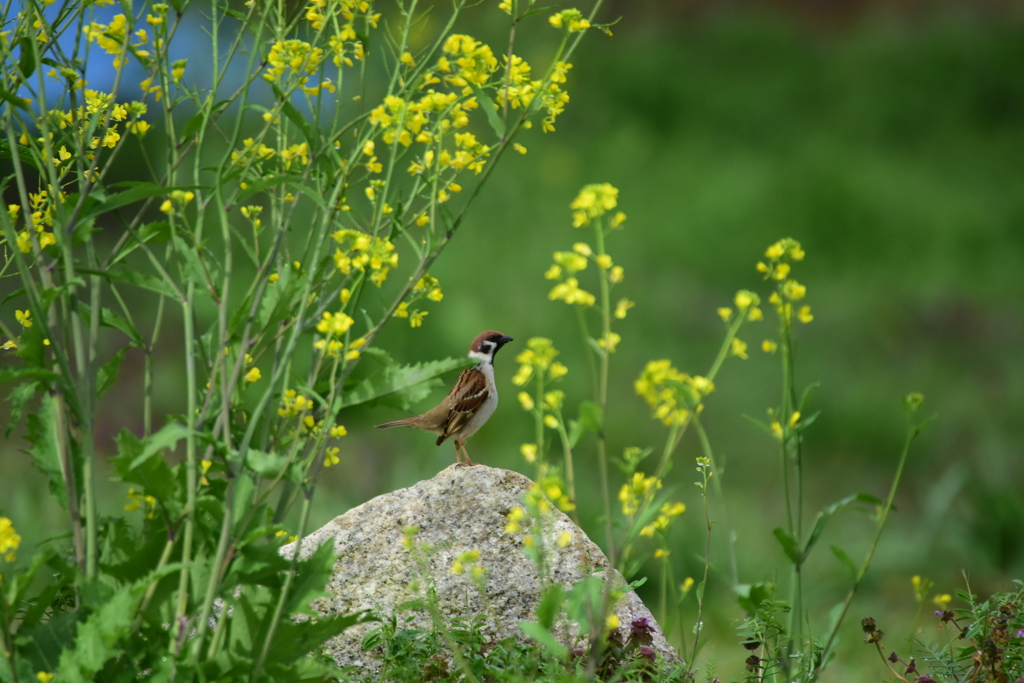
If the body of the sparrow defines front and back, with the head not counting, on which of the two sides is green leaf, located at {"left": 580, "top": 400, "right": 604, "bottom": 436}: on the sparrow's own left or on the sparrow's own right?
on the sparrow's own right

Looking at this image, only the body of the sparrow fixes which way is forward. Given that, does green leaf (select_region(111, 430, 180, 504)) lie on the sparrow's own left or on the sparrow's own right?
on the sparrow's own right

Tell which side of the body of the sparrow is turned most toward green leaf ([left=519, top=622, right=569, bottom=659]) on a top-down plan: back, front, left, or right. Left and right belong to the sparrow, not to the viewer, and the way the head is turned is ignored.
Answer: right

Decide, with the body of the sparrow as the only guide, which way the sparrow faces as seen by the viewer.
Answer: to the viewer's right

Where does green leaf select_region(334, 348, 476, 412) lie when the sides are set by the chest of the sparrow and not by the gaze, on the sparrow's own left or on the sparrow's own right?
on the sparrow's own right

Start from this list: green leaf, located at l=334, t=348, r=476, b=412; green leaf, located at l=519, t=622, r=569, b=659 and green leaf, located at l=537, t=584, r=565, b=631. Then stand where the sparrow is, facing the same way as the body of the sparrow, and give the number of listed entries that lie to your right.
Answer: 3

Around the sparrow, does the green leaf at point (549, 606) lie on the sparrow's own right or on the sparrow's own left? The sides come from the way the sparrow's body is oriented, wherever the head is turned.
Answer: on the sparrow's own right

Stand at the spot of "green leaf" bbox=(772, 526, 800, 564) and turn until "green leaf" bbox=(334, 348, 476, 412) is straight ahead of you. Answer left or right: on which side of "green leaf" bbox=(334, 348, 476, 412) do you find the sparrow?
right
